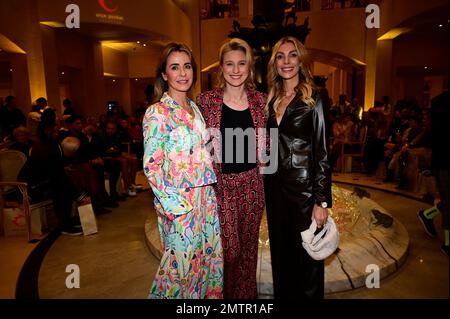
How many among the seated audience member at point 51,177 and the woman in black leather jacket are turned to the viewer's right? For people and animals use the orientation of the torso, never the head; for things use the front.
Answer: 1

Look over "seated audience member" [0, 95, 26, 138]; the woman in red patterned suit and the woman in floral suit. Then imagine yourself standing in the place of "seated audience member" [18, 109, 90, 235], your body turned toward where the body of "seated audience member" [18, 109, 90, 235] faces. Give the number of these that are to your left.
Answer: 1

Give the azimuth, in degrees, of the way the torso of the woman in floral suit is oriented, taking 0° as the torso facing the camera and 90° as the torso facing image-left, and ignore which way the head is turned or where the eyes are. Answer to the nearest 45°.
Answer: approximately 315°

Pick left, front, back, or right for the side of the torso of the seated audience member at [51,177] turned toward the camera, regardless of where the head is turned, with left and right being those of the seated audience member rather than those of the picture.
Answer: right

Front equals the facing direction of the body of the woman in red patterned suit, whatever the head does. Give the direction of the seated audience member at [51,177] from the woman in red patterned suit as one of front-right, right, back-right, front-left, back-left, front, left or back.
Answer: back-right

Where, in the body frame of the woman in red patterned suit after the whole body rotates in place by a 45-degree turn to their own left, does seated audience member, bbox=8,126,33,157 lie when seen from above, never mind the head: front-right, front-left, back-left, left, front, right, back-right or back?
back

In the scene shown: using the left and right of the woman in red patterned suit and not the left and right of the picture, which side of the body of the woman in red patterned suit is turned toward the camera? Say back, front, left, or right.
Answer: front
